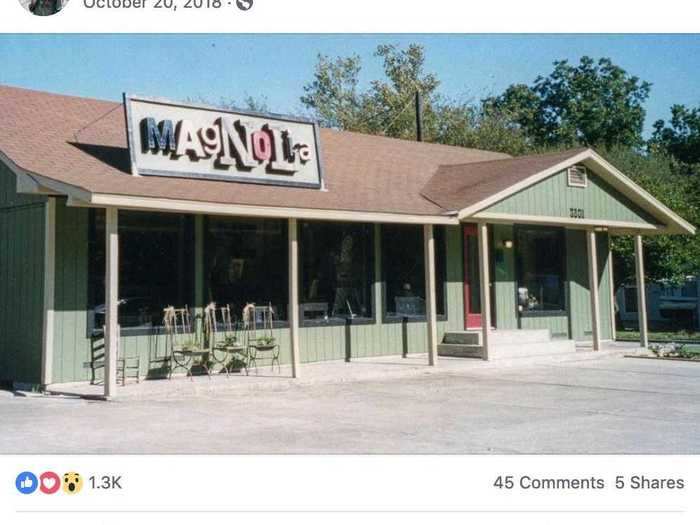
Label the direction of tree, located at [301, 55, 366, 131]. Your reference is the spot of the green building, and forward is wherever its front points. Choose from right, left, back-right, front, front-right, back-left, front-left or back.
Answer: back-left

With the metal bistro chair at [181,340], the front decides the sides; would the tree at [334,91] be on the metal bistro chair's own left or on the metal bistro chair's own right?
on the metal bistro chair's own left

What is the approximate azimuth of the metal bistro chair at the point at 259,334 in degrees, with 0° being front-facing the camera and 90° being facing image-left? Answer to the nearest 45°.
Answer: approximately 315°

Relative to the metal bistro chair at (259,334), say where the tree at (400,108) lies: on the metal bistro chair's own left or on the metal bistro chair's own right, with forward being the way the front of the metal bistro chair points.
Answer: on the metal bistro chair's own left

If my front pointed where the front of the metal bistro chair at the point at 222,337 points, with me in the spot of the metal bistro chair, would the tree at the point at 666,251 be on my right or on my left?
on my left

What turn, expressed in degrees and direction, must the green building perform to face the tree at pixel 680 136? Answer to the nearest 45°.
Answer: approximately 90° to its left

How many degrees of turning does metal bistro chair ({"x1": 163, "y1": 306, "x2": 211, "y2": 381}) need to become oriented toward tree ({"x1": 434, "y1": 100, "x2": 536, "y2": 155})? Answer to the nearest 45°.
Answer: approximately 90° to its left

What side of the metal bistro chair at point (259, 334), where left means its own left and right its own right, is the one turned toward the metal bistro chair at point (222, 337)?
right

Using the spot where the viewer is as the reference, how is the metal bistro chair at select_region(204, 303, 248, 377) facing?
facing the viewer and to the right of the viewer

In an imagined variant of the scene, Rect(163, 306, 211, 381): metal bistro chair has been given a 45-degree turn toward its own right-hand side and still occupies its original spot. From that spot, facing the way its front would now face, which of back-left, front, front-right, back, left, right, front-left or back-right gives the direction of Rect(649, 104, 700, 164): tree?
back-left
